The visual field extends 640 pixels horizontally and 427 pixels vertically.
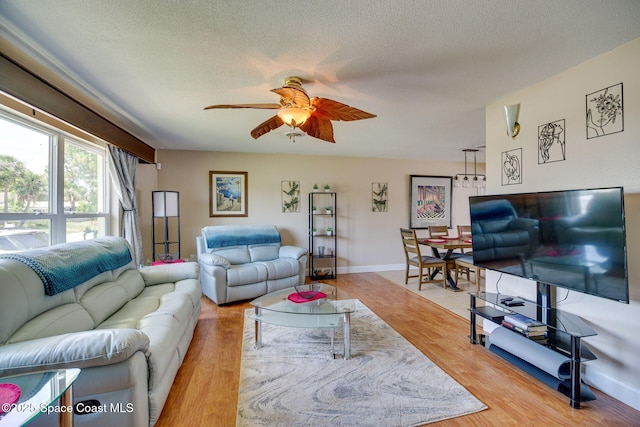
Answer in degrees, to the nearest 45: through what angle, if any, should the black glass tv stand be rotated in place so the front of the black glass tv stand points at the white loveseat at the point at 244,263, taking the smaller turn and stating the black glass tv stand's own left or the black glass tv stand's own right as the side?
approximately 45° to the black glass tv stand's own right

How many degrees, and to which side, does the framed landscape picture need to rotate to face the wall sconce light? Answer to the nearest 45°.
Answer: approximately 45° to its left

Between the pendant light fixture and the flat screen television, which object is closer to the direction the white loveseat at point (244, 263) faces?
the flat screen television

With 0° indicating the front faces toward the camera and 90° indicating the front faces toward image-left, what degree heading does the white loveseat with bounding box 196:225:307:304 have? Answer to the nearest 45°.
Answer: approximately 315°

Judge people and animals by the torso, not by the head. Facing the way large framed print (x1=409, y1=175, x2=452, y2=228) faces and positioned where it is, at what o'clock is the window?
The window is roughly at 1 o'clock from the large framed print.

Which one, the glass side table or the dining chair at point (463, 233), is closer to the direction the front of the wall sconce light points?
the glass side table

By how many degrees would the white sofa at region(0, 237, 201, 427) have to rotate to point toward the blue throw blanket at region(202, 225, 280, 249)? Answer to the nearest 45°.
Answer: approximately 90° to its left

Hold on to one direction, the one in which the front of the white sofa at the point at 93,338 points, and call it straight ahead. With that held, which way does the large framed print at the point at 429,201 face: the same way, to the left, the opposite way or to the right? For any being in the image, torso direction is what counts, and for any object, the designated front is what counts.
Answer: to the right

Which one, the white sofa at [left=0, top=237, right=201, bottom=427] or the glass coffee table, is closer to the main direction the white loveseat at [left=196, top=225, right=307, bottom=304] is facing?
the glass coffee table

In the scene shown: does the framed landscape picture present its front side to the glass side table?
yes

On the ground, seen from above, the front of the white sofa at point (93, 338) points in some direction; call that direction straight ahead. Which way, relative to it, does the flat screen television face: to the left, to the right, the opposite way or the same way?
the opposite way

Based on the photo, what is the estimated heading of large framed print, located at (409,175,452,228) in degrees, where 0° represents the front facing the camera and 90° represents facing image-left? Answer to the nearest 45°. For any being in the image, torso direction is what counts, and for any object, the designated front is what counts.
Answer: approximately 0°

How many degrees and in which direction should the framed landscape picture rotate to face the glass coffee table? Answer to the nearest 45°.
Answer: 0° — it already faces it

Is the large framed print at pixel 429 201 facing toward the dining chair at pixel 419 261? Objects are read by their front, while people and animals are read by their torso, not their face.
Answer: yes

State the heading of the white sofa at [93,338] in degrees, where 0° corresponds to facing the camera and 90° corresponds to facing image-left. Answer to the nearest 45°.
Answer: approximately 315°

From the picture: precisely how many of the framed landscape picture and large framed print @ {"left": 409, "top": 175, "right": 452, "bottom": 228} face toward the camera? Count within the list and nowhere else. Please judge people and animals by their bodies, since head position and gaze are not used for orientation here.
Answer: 2
